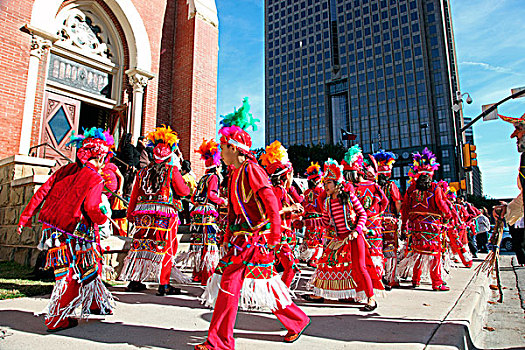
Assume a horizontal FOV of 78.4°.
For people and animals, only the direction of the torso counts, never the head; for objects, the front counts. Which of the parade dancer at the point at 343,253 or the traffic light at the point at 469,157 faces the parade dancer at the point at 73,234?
the parade dancer at the point at 343,253

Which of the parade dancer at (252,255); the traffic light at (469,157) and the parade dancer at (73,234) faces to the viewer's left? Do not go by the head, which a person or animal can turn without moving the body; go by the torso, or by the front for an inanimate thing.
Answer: the parade dancer at (252,255)

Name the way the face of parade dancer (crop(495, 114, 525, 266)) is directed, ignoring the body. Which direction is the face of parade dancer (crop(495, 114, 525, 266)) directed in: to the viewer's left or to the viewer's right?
to the viewer's left

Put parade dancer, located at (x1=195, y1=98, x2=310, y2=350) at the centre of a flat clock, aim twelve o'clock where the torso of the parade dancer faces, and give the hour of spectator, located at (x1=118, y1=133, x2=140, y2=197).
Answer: The spectator is roughly at 2 o'clock from the parade dancer.

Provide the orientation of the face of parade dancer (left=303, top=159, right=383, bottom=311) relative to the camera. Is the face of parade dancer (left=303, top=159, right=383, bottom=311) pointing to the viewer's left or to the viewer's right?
to the viewer's left

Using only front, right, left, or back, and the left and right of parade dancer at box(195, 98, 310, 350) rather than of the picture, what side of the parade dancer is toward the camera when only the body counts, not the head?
left

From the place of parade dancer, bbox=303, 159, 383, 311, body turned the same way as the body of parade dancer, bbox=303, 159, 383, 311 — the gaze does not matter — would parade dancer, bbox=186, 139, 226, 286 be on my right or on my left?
on my right

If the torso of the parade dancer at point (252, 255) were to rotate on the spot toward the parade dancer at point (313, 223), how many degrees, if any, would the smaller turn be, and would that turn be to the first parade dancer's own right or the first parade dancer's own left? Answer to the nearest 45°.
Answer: approximately 90° to the first parade dancer's own right

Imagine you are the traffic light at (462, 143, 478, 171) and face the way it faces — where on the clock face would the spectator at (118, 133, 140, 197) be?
The spectator is roughly at 4 o'clock from the traffic light.

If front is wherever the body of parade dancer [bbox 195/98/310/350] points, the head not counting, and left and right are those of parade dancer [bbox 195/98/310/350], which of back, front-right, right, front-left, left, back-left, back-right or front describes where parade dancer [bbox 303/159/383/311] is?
back-right

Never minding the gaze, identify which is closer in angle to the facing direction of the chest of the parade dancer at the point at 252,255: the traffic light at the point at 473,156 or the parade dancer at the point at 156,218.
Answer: the parade dancer
